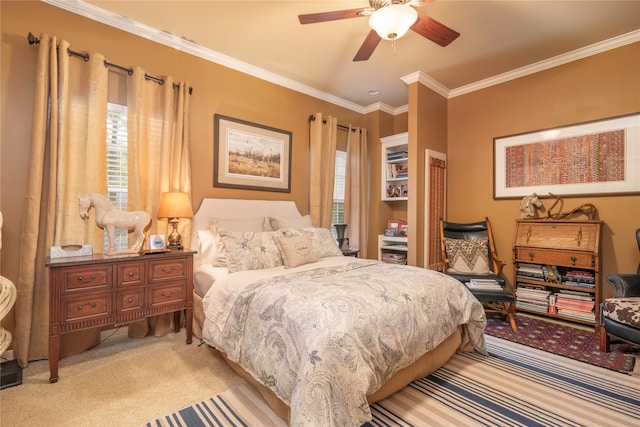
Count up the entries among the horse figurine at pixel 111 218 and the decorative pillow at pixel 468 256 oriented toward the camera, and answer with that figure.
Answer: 1

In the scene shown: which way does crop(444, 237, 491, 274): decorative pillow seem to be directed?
toward the camera

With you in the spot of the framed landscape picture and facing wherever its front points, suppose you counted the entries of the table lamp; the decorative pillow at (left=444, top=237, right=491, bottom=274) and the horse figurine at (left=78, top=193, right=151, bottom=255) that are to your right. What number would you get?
2

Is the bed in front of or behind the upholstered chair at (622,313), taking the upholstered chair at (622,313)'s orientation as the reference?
in front

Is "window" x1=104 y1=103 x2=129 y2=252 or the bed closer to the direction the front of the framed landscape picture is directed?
the bed

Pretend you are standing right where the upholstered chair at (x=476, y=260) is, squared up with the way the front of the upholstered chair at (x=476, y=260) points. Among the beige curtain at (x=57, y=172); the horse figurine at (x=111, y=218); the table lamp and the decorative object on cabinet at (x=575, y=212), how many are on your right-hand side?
3

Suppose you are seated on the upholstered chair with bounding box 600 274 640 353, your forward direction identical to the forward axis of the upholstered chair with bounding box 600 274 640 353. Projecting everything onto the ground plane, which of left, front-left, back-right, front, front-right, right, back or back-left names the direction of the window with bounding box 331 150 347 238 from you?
front-right

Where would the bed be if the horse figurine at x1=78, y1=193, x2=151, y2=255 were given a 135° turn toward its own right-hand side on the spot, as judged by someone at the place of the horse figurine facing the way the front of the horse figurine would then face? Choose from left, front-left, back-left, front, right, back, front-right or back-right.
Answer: right

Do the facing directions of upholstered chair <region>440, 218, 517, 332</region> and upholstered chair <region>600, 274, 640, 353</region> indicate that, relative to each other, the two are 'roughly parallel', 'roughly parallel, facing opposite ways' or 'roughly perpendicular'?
roughly perpendicular

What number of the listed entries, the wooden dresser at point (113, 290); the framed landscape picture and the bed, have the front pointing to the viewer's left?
0

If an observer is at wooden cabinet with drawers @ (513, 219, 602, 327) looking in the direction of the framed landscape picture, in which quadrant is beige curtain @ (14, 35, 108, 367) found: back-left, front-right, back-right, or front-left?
front-left

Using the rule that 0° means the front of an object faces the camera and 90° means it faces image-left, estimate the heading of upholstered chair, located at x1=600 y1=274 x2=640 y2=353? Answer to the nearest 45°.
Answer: approximately 45°

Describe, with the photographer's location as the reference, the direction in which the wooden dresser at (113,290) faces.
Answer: facing the viewer and to the right of the viewer

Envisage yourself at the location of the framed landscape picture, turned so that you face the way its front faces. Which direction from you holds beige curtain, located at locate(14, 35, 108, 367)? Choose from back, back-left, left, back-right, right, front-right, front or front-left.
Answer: right

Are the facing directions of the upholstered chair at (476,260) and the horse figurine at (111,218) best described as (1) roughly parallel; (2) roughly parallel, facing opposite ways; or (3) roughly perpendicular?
roughly perpendicular
